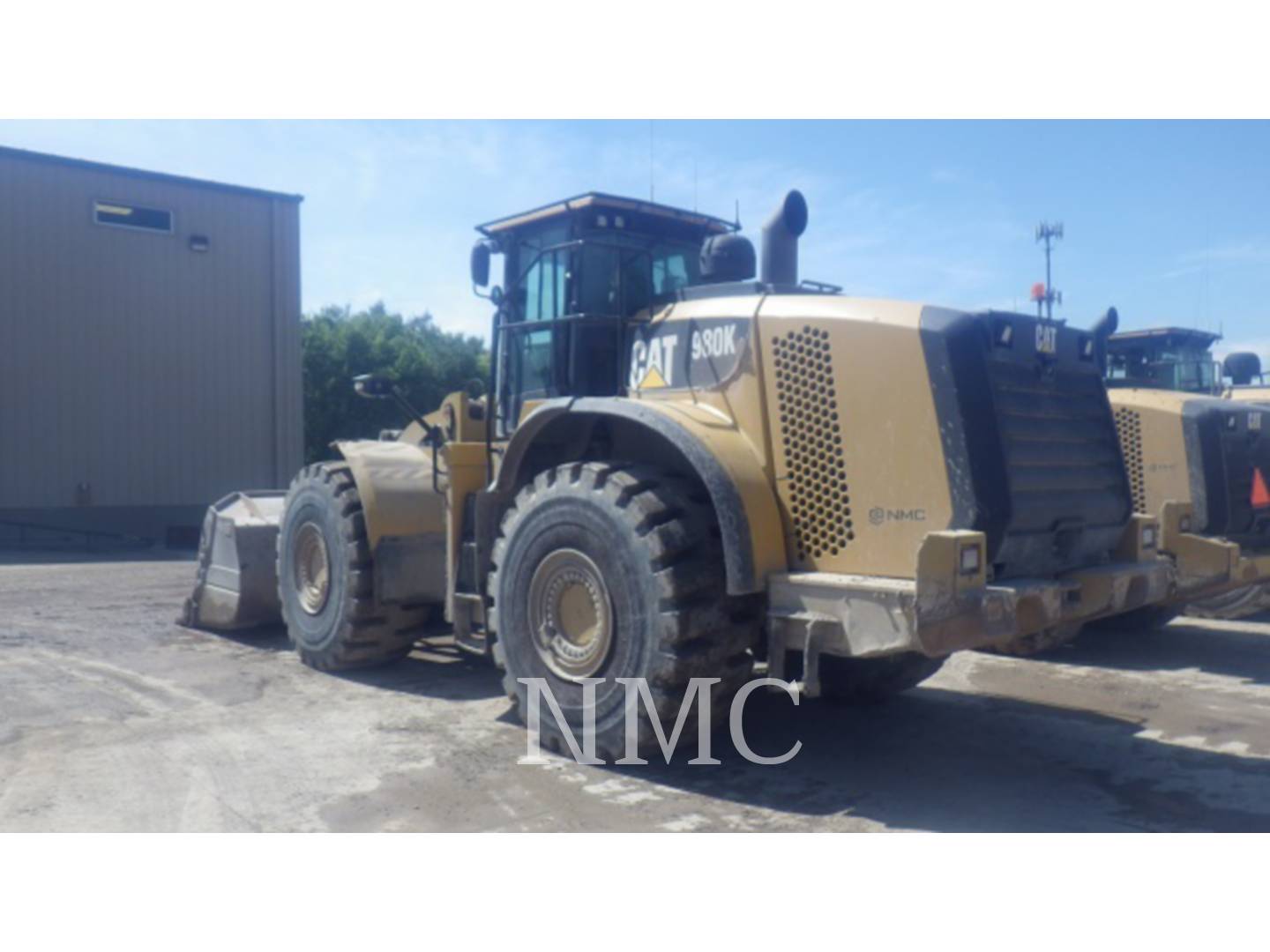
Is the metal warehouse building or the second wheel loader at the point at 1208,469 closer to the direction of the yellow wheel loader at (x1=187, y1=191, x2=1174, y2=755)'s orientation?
the metal warehouse building

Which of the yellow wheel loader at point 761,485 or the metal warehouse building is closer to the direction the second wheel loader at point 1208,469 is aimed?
the metal warehouse building

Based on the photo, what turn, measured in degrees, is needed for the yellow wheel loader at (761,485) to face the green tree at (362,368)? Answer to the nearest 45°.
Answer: approximately 45° to its right

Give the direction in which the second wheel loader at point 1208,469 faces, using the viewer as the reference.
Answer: facing away from the viewer and to the left of the viewer

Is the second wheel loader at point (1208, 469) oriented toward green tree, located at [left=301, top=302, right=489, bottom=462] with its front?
yes

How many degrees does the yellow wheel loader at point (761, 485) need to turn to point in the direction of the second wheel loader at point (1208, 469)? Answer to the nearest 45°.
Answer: approximately 90° to its right

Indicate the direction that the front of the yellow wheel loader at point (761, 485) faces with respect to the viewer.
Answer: facing away from the viewer and to the left of the viewer
